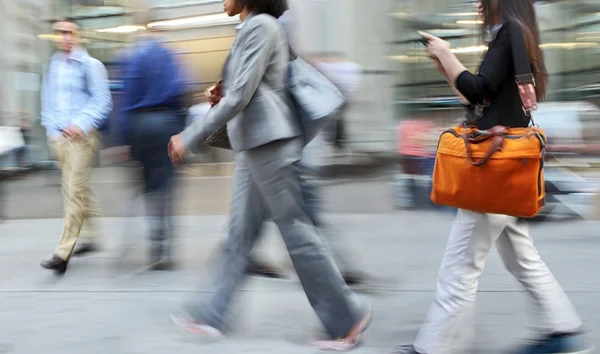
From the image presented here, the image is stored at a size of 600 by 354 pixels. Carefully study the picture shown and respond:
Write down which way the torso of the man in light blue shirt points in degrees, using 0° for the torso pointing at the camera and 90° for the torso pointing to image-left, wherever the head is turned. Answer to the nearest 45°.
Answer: approximately 45°

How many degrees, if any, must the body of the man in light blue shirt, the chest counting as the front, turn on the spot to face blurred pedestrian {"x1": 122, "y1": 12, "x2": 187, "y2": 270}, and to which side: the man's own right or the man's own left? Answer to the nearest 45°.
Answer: approximately 90° to the man's own left

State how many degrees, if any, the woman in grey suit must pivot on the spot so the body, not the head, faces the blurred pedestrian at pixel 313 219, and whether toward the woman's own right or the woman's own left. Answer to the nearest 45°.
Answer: approximately 90° to the woman's own right

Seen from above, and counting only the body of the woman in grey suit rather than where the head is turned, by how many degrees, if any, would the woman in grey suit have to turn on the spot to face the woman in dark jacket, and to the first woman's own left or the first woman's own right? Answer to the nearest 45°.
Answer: approximately 135° to the first woman's own left

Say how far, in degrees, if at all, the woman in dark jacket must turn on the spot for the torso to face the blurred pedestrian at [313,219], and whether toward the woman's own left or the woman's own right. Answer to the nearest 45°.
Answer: approximately 45° to the woman's own right

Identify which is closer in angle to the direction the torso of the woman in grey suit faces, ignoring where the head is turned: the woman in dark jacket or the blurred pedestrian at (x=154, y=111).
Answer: the blurred pedestrian

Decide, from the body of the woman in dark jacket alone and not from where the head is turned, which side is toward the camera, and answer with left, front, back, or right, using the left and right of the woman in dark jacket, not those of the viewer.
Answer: left

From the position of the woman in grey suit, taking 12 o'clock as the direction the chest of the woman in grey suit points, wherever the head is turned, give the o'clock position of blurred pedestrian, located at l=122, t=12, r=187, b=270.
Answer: The blurred pedestrian is roughly at 2 o'clock from the woman in grey suit.

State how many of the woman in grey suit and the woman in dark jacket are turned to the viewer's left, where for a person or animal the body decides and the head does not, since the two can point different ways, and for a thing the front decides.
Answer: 2

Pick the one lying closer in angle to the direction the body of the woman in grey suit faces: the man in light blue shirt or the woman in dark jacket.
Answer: the man in light blue shirt

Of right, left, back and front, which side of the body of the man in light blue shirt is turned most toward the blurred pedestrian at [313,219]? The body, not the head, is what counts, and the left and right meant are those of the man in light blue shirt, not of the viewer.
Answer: left

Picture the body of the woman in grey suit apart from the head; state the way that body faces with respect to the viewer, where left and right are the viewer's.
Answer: facing to the left of the viewer
